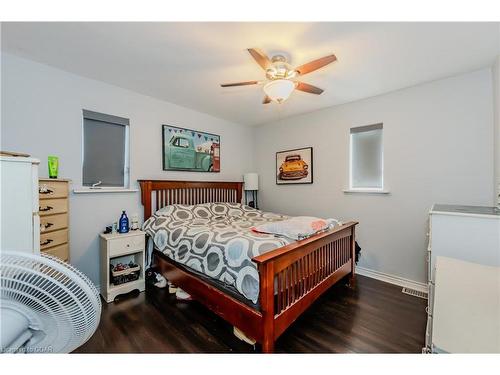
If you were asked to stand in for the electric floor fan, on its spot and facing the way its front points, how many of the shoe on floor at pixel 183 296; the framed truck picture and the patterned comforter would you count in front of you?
3

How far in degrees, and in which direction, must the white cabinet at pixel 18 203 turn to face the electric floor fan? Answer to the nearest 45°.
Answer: approximately 90° to its right

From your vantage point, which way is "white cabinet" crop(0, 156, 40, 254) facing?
to the viewer's right

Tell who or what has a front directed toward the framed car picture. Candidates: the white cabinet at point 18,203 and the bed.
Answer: the white cabinet

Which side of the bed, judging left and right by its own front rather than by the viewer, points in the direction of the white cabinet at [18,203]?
right

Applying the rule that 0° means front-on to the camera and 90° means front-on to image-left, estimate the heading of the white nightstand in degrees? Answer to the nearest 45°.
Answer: approximately 315°

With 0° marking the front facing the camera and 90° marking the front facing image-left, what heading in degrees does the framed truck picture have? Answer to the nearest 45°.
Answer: approximately 315°

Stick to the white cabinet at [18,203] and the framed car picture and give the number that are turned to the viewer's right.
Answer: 1
